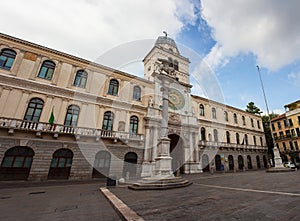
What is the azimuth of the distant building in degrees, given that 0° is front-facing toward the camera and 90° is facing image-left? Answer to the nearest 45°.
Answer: approximately 45°

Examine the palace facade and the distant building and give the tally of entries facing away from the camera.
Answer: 0

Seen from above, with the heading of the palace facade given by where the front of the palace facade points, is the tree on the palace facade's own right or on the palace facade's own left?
on the palace facade's own left

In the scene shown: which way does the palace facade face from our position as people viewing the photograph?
facing the viewer and to the right of the viewer

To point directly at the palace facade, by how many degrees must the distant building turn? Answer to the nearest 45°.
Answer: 0° — it already faces it
